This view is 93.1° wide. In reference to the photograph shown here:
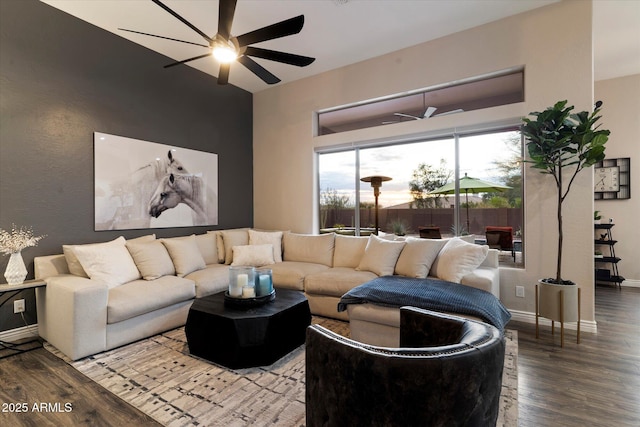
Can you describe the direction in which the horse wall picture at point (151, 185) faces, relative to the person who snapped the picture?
facing the viewer and to the right of the viewer

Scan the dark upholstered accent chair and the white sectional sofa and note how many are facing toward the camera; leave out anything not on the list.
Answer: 1

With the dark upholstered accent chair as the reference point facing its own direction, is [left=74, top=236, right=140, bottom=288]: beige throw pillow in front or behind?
in front

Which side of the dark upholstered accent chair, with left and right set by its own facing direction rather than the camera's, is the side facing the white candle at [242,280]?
front

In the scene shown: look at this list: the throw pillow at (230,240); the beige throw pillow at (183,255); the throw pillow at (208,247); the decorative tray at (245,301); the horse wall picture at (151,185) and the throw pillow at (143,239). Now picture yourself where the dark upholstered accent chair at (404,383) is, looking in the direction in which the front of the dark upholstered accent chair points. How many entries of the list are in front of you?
6

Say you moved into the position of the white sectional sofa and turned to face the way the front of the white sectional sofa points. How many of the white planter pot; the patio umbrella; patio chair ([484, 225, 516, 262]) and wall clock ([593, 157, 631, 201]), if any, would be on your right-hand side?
0

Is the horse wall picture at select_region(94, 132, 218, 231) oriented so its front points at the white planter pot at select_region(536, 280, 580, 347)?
yes

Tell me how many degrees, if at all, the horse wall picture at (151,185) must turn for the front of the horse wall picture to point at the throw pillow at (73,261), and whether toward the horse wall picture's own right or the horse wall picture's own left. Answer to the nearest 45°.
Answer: approximately 90° to the horse wall picture's own right

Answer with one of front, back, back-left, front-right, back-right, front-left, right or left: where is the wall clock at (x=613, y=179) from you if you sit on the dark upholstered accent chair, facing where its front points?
right

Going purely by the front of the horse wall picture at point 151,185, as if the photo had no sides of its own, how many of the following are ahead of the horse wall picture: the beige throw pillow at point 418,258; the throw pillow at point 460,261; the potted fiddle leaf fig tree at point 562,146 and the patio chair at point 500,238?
4

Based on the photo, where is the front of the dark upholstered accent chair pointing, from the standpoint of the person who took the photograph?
facing away from the viewer and to the left of the viewer

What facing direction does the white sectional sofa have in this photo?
toward the camera

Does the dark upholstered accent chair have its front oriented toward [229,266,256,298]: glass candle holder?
yes

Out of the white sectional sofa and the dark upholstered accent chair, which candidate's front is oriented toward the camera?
the white sectional sofa

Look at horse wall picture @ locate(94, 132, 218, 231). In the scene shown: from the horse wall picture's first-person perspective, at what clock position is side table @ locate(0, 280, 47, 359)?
The side table is roughly at 3 o'clock from the horse wall picture.

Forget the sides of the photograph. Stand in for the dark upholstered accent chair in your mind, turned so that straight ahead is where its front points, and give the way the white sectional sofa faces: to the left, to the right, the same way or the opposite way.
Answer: the opposite way

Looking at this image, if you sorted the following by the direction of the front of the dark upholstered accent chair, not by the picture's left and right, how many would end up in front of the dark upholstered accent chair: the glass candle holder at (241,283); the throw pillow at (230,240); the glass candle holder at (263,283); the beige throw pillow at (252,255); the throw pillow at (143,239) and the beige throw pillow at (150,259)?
6

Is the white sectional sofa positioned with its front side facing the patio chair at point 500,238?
no

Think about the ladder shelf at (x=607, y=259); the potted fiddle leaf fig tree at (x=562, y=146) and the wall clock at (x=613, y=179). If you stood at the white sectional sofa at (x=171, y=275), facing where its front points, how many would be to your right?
0

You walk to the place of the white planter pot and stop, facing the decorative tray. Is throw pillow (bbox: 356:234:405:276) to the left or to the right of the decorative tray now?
right
